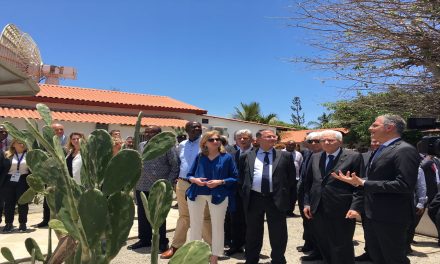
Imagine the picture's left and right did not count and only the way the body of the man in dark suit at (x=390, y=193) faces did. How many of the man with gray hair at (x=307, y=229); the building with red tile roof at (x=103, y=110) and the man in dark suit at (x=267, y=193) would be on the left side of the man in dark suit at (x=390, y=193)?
0

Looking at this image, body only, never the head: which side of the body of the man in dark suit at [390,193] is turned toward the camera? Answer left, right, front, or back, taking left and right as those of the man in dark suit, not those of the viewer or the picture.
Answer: left

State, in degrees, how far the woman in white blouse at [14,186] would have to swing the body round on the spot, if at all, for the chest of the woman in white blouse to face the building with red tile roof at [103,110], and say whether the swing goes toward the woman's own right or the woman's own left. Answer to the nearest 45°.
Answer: approximately 180°

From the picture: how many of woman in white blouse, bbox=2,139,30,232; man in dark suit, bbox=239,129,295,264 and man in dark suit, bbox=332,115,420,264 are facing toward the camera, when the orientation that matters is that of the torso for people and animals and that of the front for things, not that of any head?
2

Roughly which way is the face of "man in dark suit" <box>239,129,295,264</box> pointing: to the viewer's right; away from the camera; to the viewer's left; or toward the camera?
toward the camera

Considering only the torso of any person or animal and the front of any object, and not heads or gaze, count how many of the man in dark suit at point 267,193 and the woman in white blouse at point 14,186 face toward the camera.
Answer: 2

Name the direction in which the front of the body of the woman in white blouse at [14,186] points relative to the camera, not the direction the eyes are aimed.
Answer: toward the camera

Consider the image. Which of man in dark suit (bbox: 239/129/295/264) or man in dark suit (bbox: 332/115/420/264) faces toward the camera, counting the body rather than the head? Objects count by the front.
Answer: man in dark suit (bbox: 239/129/295/264)

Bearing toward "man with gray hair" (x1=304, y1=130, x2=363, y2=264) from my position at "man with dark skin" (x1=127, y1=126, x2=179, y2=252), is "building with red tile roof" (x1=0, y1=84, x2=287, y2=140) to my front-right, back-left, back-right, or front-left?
back-left

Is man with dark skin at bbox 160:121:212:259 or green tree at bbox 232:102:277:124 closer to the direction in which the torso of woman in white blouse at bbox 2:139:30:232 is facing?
the man with dark skin

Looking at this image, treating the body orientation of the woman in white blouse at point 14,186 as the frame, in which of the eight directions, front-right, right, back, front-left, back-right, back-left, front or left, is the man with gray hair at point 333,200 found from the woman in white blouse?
front-left

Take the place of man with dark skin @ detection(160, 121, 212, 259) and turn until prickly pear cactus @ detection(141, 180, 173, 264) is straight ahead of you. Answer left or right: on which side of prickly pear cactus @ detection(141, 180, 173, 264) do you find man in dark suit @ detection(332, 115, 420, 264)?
left

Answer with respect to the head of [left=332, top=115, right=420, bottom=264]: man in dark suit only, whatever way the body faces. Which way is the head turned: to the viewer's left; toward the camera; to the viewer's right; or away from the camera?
to the viewer's left
